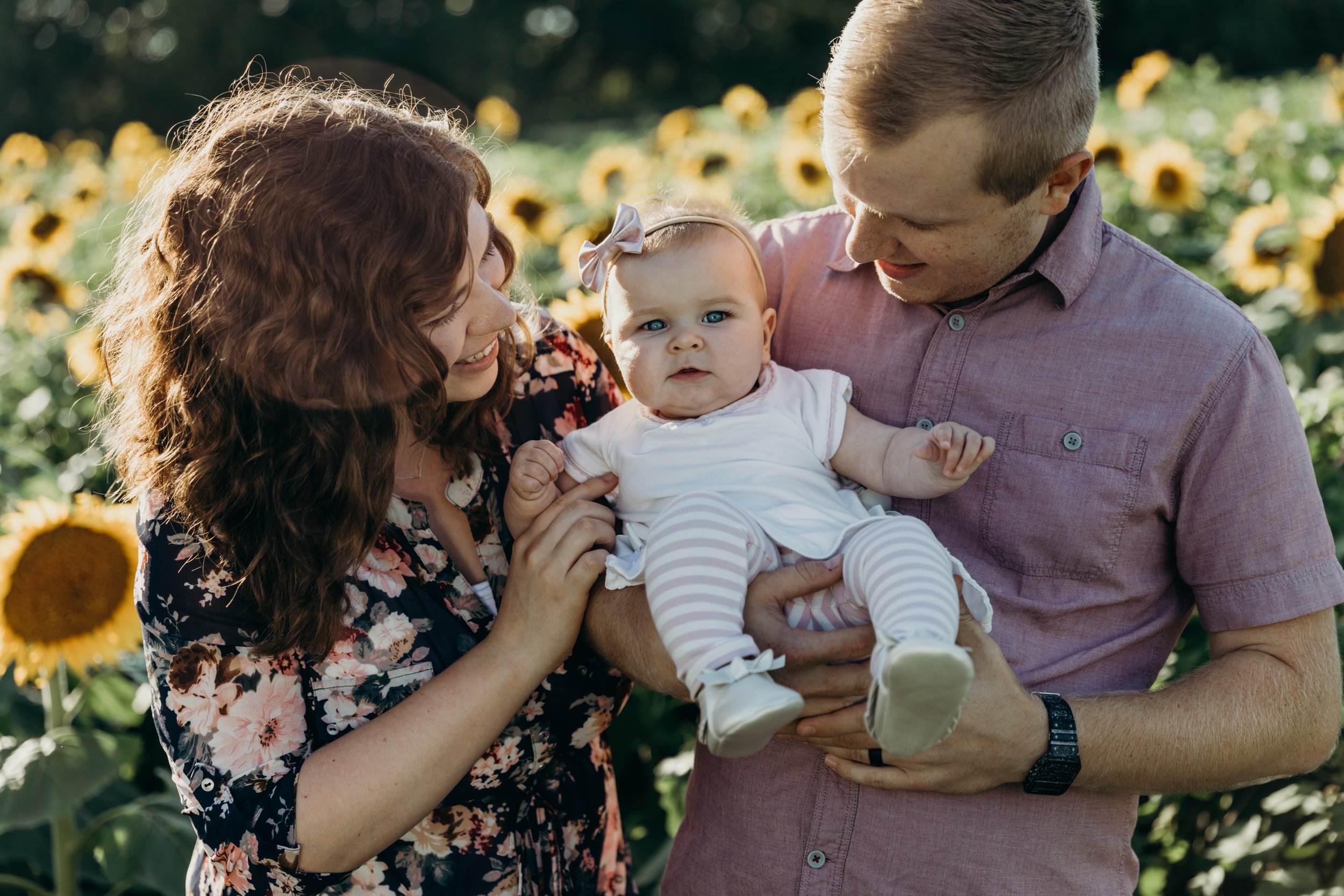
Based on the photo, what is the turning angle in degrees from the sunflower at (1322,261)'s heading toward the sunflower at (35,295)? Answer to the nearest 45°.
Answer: approximately 90° to its right

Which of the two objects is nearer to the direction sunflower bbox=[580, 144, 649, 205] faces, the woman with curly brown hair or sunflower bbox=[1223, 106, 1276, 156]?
the woman with curly brown hair

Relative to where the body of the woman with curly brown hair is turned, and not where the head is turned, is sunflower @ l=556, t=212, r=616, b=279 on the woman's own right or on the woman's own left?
on the woman's own left

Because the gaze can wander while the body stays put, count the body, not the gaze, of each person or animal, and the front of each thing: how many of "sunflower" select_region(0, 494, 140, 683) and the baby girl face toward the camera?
2

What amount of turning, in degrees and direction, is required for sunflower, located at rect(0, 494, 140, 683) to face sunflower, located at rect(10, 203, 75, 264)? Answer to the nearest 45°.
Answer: approximately 180°

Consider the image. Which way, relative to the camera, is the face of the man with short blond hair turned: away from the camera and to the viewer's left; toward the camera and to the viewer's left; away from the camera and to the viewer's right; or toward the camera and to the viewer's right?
toward the camera and to the viewer's left

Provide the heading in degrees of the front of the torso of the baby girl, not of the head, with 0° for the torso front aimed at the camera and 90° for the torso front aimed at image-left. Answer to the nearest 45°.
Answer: approximately 0°

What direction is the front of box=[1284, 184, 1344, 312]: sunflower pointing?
toward the camera

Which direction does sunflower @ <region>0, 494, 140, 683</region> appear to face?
toward the camera

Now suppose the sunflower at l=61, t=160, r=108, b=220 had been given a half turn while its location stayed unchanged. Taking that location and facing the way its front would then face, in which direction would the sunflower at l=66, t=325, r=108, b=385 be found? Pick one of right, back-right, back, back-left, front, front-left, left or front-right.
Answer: back

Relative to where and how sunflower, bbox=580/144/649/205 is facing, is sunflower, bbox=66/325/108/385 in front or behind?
in front

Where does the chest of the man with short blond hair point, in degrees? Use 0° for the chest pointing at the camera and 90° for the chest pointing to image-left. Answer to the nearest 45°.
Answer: approximately 45°

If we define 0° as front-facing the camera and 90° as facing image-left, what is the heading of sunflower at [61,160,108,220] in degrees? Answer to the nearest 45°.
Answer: approximately 0°
